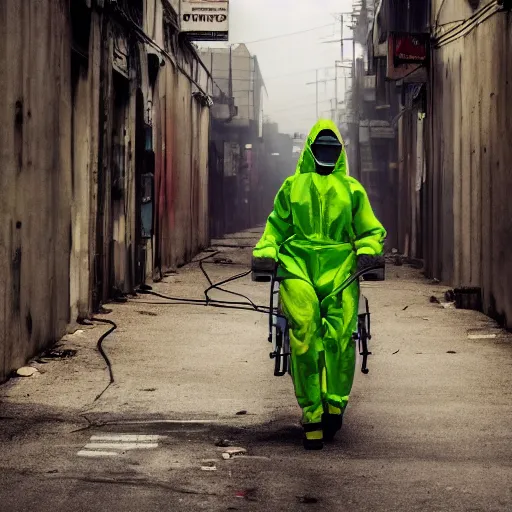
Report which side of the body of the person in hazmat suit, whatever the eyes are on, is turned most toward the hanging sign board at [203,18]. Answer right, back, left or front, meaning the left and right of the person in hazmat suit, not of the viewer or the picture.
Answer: back

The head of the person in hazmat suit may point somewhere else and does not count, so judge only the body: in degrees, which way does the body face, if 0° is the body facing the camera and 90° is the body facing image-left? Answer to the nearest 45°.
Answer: approximately 0°
